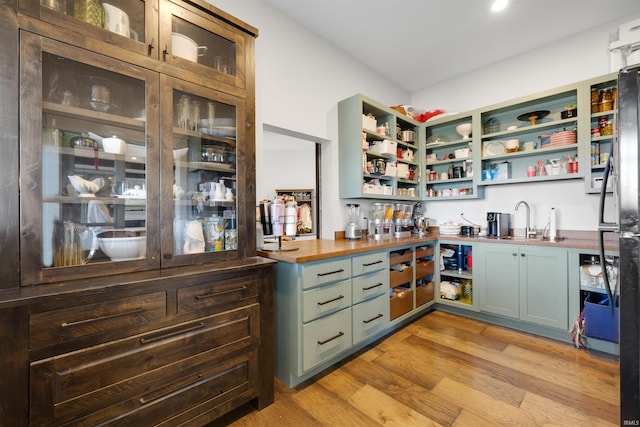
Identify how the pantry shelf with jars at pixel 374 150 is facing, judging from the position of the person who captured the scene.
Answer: facing the viewer and to the right of the viewer

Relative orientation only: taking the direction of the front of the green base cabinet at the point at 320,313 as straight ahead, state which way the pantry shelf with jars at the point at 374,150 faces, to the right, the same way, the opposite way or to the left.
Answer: the same way

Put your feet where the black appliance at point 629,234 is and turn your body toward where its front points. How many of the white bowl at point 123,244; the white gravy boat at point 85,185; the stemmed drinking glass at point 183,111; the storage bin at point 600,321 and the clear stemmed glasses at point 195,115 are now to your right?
1

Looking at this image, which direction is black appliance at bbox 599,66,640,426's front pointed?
to the viewer's left

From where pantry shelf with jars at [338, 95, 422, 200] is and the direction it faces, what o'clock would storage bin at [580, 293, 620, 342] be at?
The storage bin is roughly at 11 o'clock from the pantry shelf with jars.

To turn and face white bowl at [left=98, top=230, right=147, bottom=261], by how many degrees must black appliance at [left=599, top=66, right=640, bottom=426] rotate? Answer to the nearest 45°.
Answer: approximately 45° to its left

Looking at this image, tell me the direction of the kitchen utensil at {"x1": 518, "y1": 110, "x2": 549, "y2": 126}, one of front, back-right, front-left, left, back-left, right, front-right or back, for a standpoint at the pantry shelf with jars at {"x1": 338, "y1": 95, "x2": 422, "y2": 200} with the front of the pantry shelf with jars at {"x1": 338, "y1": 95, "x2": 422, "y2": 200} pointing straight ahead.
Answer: front-left

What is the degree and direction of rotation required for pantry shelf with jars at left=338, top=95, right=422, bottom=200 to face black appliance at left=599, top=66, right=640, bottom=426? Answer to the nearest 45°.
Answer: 0° — it already faces it

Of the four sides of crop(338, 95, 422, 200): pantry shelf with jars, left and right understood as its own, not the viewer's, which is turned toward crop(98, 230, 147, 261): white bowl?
right

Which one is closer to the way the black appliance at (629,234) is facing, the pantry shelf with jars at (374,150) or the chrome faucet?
the pantry shelf with jars

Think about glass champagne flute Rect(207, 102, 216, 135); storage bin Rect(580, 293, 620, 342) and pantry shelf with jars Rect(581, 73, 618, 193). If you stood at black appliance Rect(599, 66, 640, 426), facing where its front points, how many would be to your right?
2

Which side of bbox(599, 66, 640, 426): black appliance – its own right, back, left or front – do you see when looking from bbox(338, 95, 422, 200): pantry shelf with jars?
front

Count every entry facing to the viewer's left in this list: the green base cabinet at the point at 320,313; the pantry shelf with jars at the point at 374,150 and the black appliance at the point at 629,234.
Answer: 1

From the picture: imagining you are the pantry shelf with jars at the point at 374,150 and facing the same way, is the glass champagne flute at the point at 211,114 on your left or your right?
on your right

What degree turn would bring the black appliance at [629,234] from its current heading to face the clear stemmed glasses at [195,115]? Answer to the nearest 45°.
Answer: approximately 45° to its left
